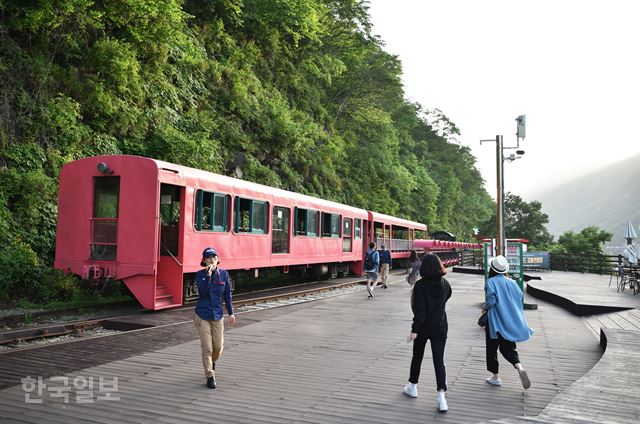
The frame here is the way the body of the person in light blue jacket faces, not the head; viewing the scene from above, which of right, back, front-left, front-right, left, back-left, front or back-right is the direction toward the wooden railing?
front-right

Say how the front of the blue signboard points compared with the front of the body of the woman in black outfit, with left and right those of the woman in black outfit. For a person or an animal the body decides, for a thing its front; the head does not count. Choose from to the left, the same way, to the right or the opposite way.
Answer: the opposite way

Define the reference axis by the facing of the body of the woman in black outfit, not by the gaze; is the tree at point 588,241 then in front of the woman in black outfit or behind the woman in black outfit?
in front

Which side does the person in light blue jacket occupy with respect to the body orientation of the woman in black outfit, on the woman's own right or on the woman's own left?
on the woman's own right

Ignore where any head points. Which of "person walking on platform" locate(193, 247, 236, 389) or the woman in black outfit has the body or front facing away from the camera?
the woman in black outfit

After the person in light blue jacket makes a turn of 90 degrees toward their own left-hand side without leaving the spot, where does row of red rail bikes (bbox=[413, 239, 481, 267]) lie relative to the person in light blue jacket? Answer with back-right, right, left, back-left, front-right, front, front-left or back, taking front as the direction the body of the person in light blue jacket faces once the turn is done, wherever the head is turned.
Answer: back-right

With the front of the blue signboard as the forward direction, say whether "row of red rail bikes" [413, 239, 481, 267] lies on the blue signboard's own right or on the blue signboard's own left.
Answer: on the blue signboard's own right

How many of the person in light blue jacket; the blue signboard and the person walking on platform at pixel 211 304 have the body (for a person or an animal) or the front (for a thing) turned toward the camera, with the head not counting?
2

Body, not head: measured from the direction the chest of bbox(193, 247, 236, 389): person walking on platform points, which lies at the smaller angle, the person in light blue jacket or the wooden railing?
the person in light blue jacket

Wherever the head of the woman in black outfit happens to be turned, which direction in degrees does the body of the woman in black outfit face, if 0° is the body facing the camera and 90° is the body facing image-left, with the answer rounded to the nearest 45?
approximately 180°

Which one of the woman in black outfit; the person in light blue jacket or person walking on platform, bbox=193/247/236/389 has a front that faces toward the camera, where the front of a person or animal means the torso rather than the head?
the person walking on platform

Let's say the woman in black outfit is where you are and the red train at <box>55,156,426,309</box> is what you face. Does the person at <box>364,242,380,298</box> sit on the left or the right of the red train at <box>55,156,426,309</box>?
right

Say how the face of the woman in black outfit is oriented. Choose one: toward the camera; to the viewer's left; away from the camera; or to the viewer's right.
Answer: away from the camera

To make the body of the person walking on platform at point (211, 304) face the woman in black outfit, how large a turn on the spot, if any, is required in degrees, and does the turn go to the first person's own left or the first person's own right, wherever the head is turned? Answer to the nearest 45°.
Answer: approximately 45° to the first person's own left
